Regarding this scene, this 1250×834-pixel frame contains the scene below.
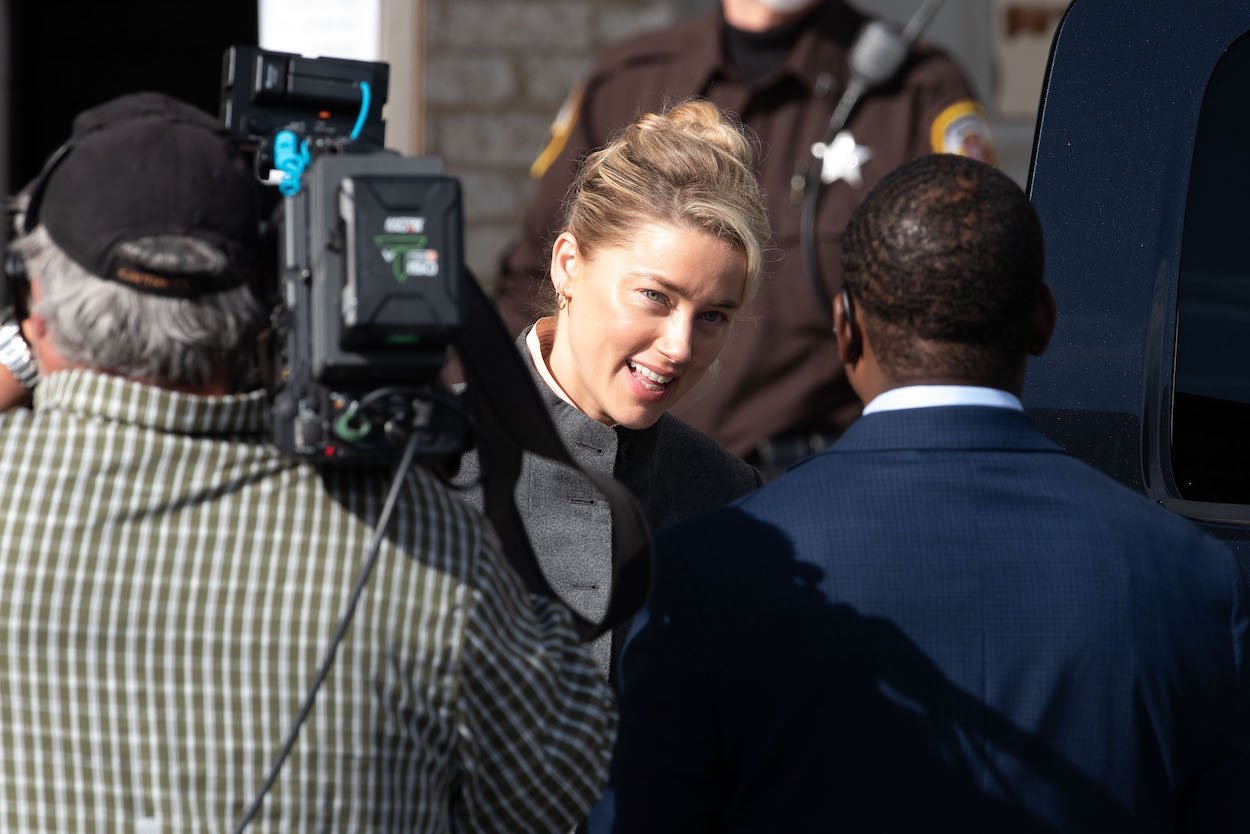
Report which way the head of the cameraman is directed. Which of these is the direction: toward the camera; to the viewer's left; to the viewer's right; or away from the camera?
away from the camera

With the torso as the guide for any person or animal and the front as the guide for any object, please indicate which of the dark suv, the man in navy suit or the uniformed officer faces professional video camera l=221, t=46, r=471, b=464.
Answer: the uniformed officer

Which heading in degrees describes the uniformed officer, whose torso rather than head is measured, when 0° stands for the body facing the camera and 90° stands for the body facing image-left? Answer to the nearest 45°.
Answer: approximately 0°

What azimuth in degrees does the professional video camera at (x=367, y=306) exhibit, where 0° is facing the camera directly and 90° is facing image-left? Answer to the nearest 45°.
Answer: approximately 180°

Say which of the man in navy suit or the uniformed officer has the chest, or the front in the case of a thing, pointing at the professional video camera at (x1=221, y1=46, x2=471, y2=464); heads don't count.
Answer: the uniformed officer

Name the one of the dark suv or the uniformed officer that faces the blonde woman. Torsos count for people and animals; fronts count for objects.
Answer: the uniformed officer

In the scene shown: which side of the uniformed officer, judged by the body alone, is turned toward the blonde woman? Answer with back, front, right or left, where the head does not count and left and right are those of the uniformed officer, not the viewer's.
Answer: front

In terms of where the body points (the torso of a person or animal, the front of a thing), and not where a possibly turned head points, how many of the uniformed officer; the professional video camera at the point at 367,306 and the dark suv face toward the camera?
1

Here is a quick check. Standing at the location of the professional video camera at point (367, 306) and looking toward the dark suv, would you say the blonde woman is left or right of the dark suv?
left

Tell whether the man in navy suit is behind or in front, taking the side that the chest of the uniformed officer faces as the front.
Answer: in front

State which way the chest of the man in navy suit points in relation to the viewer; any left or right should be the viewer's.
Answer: facing away from the viewer

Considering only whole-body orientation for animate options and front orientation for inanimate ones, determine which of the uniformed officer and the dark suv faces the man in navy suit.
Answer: the uniformed officer

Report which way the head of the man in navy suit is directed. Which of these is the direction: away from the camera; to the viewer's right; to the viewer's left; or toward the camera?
away from the camera
